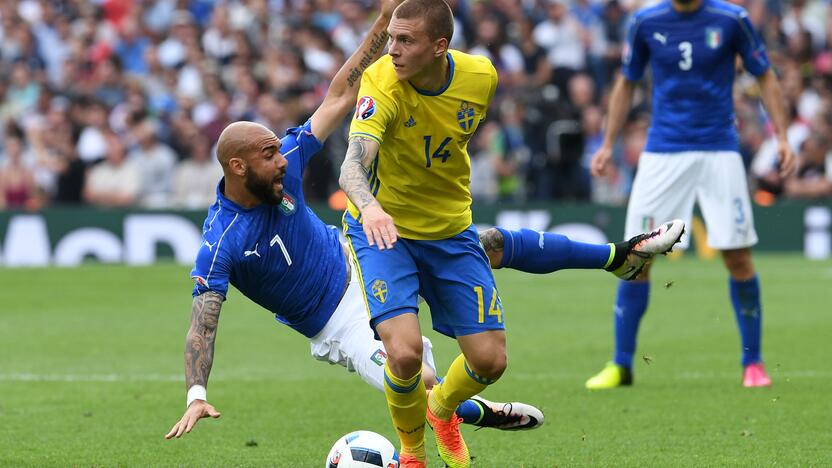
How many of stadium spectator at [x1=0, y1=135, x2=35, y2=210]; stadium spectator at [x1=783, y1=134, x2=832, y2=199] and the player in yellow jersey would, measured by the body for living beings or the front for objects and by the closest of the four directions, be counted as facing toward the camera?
3

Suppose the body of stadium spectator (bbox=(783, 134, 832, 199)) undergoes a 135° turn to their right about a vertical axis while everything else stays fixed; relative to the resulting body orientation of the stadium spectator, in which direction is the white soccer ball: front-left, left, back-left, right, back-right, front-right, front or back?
back-left

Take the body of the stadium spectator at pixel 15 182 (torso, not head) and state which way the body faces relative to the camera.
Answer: toward the camera

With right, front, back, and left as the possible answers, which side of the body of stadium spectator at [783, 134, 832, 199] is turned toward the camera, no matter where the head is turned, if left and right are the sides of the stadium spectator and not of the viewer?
front

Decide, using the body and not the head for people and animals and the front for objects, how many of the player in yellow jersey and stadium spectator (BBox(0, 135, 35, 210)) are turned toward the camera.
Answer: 2

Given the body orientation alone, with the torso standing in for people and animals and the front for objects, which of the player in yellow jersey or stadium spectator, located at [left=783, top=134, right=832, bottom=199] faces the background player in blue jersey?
the stadium spectator

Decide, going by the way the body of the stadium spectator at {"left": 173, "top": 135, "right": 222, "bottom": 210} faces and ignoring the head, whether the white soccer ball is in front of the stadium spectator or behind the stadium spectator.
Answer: in front

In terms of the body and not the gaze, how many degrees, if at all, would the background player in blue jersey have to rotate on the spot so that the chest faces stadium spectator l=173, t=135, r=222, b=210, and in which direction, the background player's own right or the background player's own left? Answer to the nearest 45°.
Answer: approximately 135° to the background player's own right

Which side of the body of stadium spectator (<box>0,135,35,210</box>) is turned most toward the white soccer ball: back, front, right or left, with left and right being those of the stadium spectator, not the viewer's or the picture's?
front
